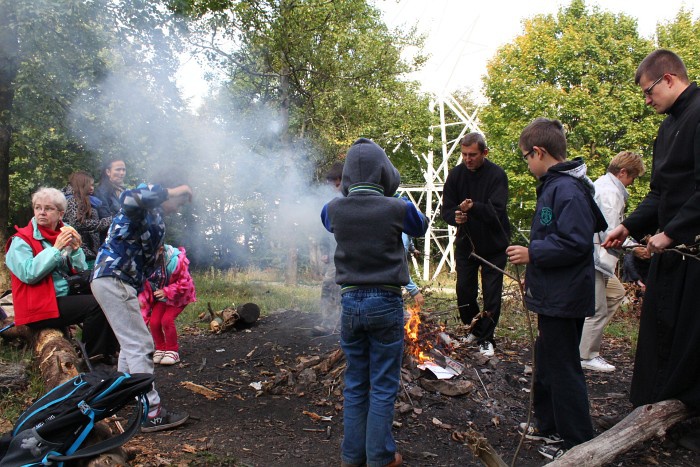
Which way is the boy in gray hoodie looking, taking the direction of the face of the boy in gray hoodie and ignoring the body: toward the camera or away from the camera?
away from the camera

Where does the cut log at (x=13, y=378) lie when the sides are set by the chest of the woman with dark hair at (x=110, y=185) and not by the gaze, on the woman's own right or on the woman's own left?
on the woman's own right

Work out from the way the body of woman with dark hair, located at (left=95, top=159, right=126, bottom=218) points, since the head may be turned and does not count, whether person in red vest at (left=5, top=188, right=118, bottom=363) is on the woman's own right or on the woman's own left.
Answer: on the woman's own right

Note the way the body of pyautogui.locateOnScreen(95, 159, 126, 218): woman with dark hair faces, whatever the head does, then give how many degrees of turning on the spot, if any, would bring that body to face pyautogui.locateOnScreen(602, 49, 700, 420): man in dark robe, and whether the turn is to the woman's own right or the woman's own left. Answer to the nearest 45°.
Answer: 0° — they already face them

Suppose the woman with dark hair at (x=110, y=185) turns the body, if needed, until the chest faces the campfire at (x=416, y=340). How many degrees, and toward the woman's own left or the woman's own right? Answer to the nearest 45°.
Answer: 0° — they already face it
